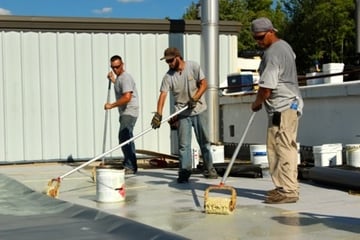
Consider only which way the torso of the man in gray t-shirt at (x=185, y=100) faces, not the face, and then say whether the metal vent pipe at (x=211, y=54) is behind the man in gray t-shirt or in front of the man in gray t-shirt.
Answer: behind

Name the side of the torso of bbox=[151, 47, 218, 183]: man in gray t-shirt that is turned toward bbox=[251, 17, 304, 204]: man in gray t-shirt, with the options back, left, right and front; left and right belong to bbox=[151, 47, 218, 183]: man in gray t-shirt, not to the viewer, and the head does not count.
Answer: left

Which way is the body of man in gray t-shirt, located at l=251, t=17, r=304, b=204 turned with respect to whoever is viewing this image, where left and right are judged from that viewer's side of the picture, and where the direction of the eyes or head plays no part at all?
facing to the left of the viewer

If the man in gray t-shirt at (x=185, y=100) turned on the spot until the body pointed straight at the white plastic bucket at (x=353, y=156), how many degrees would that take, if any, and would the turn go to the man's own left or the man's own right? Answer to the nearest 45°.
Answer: approximately 135° to the man's own left

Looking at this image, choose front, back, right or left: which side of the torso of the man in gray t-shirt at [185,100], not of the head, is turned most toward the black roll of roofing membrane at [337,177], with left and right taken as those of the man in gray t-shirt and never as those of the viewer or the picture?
left

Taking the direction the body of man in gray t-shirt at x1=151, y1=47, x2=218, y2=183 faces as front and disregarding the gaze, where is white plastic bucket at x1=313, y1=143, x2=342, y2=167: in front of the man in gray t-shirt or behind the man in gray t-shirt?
behind

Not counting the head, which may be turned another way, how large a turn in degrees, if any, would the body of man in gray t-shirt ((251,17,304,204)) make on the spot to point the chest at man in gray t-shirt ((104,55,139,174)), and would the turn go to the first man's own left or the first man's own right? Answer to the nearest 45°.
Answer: approximately 45° to the first man's own right

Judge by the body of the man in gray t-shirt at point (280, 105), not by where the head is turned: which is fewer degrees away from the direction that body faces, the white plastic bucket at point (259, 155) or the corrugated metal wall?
the corrugated metal wall

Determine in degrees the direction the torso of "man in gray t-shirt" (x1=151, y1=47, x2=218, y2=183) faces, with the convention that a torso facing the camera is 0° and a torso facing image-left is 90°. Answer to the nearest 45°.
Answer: approximately 45°

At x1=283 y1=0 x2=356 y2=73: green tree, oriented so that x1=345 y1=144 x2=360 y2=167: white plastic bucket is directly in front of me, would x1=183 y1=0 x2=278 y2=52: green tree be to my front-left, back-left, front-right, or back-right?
back-right
